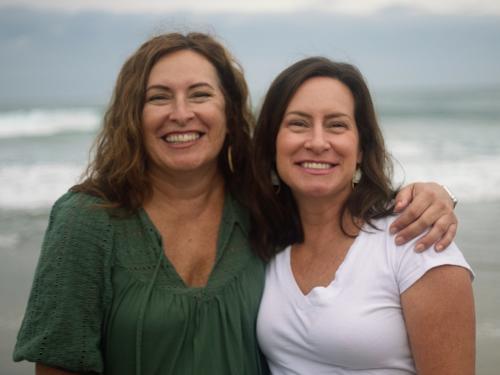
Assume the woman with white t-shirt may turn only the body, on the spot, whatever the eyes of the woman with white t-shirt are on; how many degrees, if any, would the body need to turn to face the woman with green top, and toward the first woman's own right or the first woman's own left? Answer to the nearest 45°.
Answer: approximately 45° to the first woman's own right

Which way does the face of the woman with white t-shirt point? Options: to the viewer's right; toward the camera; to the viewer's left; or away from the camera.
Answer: toward the camera

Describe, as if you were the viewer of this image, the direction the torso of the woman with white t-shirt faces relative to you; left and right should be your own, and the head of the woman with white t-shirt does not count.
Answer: facing the viewer and to the left of the viewer

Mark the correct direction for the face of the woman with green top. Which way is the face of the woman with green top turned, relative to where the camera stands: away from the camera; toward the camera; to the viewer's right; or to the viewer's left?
toward the camera
